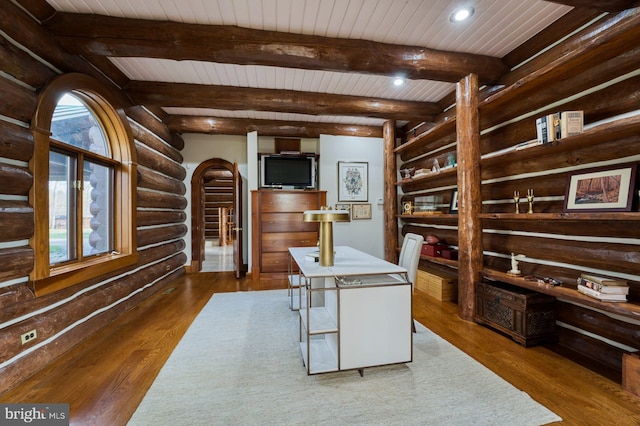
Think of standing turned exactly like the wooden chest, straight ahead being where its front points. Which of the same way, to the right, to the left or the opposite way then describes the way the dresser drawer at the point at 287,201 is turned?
to the left

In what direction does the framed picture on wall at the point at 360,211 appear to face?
toward the camera

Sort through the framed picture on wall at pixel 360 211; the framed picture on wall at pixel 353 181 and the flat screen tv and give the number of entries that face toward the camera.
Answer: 3

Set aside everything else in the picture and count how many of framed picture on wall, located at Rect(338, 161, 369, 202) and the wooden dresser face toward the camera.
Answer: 2

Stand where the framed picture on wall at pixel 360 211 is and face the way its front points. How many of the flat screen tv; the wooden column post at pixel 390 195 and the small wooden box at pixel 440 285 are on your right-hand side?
1

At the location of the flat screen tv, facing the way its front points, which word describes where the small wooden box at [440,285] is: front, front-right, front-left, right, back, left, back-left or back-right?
front-left

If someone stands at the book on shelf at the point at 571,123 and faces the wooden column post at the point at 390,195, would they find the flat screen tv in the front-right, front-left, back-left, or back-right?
front-left

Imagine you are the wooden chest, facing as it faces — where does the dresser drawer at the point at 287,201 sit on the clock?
The dresser drawer is roughly at 2 o'clock from the wooden chest.

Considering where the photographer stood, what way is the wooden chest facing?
facing the viewer and to the left of the viewer

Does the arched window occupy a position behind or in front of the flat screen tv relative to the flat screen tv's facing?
in front

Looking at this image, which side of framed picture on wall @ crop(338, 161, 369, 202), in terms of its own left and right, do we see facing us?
front

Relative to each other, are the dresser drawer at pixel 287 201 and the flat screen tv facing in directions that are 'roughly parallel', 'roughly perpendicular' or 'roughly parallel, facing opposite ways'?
roughly parallel

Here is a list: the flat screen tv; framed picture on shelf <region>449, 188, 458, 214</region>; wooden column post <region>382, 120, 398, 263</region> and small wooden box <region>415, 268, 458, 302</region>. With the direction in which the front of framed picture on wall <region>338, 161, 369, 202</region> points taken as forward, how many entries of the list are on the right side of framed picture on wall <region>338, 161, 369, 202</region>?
1

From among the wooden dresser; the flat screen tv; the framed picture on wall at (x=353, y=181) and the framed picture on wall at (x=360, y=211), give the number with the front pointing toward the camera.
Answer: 4

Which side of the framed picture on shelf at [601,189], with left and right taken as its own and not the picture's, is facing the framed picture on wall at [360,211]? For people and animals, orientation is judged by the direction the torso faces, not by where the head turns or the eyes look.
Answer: right

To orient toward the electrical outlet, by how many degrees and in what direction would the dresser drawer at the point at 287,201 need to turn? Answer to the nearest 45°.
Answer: approximately 45° to its right

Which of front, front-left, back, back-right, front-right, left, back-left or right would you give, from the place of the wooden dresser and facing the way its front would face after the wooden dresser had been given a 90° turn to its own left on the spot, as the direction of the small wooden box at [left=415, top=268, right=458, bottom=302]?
front-right

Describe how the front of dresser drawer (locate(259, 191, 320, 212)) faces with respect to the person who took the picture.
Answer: facing the viewer

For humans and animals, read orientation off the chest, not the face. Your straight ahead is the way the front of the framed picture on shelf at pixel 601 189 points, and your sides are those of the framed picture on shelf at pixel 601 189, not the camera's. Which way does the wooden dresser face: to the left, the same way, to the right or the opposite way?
to the left

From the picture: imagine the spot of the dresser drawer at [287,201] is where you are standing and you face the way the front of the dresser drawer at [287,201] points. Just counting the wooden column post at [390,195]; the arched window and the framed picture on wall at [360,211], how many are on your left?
2
